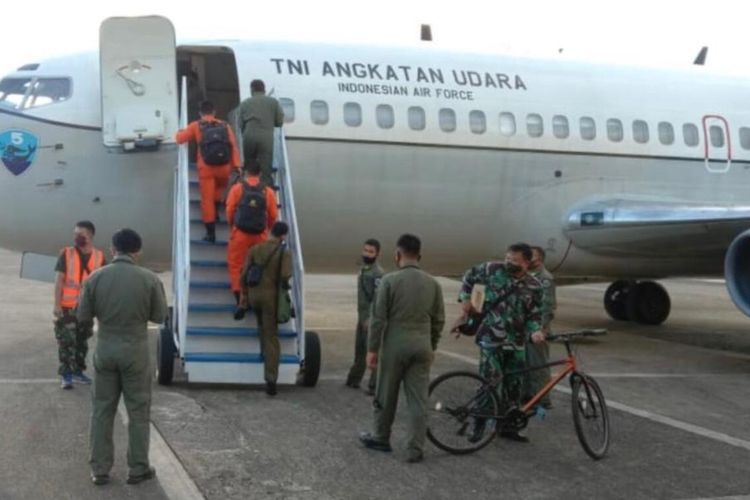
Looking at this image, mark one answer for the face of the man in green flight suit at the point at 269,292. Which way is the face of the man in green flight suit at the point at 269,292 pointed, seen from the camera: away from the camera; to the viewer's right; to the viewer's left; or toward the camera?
away from the camera

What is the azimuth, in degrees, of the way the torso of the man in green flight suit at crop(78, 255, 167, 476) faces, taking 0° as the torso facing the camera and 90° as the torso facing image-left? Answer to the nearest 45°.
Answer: approximately 180°

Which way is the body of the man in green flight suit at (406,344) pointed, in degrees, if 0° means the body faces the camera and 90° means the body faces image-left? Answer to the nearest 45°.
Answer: approximately 135°

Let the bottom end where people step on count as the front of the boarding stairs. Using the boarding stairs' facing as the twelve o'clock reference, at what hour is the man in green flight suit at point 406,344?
The man in green flight suit is roughly at 11 o'clock from the boarding stairs.

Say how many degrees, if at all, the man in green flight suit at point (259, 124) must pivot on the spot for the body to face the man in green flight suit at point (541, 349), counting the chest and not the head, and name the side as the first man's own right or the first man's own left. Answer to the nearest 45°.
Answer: approximately 135° to the first man's own right

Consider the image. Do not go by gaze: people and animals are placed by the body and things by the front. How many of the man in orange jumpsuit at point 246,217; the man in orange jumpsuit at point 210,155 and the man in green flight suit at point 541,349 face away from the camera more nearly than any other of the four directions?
2

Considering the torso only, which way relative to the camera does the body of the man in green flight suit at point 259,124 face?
away from the camera

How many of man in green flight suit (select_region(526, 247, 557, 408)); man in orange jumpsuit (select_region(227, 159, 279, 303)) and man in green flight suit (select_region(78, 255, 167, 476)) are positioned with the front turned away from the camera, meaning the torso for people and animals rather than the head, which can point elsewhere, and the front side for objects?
2

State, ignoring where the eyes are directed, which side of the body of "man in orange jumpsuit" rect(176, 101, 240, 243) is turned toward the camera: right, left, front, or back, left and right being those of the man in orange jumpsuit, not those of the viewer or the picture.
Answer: back
